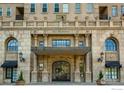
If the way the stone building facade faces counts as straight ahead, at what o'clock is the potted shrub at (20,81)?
The potted shrub is roughly at 2 o'clock from the stone building facade.

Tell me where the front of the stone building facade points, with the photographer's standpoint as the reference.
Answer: facing the viewer

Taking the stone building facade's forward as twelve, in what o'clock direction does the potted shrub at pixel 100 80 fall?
The potted shrub is roughly at 10 o'clock from the stone building facade.
